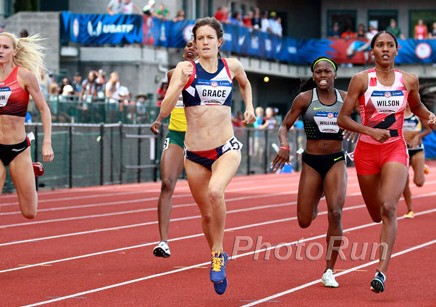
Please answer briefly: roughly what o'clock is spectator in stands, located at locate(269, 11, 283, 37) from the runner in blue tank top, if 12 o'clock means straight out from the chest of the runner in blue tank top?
The spectator in stands is roughly at 6 o'clock from the runner in blue tank top.

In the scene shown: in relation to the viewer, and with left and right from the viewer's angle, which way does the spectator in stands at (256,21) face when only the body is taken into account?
facing the viewer

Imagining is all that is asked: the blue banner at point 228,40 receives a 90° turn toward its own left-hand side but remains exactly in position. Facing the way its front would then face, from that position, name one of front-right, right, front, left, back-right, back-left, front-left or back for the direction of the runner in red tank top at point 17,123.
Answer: right

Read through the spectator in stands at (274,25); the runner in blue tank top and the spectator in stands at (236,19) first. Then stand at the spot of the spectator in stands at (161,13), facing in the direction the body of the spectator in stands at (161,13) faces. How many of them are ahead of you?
1

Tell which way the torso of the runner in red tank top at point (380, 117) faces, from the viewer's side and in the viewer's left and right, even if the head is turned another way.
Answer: facing the viewer

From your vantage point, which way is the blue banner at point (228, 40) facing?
toward the camera

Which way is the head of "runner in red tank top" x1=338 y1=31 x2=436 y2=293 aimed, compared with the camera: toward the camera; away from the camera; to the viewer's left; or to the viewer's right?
toward the camera

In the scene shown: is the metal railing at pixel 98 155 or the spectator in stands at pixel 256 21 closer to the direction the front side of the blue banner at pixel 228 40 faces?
the metal railing

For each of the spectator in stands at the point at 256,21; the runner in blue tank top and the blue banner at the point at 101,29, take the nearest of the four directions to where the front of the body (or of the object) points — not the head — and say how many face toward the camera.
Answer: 3

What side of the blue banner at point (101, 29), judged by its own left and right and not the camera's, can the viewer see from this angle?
front

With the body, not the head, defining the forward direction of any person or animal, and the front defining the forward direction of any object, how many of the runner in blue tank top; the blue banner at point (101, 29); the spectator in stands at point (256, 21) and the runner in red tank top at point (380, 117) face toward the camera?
4

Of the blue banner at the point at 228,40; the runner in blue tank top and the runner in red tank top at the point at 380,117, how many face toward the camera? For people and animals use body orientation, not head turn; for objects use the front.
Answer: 3

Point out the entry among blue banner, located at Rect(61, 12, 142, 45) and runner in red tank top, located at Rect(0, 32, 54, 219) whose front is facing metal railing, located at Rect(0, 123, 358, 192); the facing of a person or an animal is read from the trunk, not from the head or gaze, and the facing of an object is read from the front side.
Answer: the blue banner

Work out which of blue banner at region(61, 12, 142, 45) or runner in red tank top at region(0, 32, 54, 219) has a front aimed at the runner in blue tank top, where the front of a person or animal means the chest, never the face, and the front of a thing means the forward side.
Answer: the blue banner
